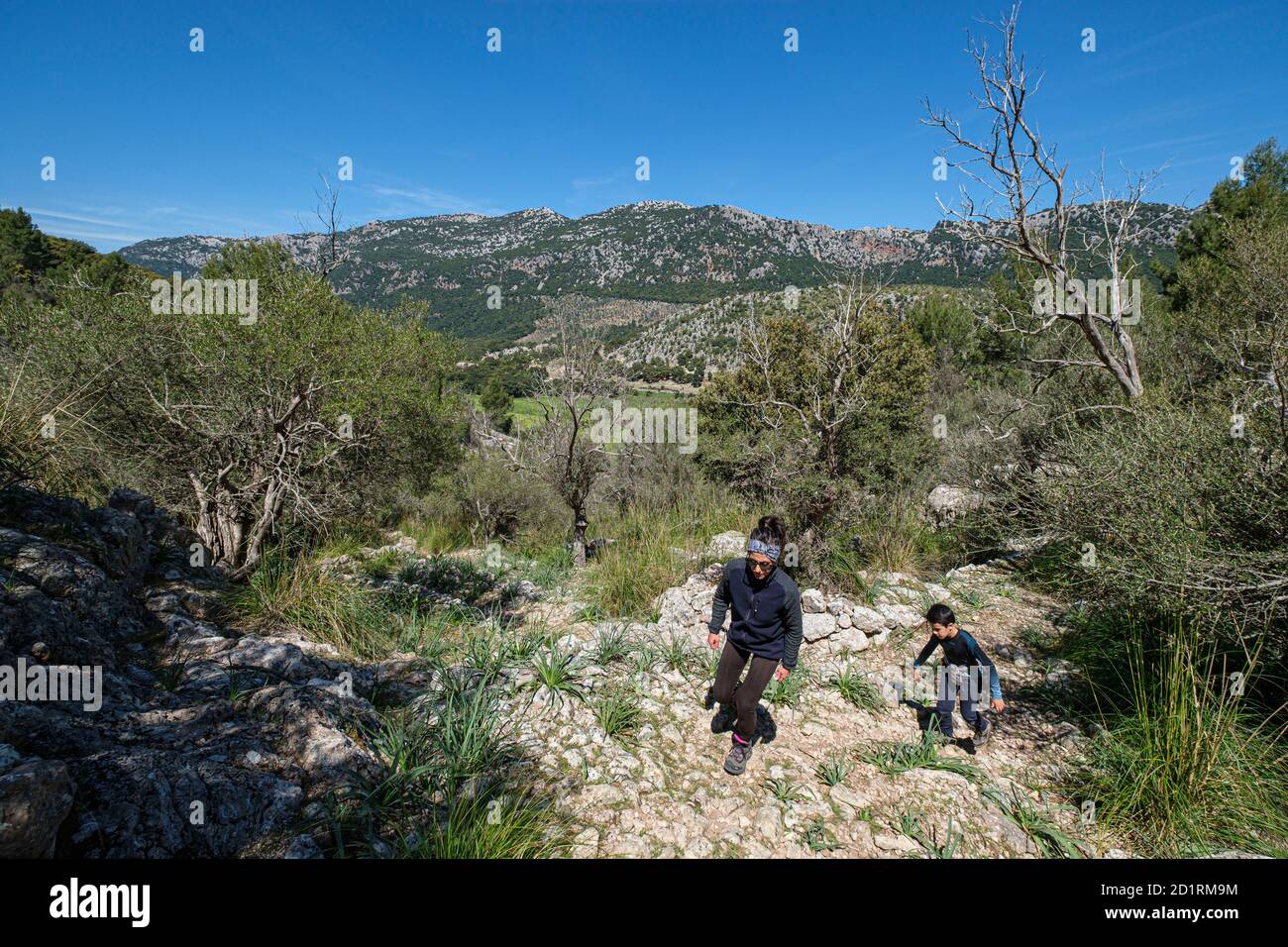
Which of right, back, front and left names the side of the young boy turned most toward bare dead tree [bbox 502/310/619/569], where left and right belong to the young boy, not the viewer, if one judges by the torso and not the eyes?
right

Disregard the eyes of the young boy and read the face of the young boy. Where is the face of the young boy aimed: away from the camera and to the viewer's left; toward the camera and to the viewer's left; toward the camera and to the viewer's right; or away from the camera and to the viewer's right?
toward the camera and to the viewer's left

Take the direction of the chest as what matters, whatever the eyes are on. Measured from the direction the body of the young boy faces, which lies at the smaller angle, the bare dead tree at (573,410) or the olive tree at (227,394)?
the olive tree

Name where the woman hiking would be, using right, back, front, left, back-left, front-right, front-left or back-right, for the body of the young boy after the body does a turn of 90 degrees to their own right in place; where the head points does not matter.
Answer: left
